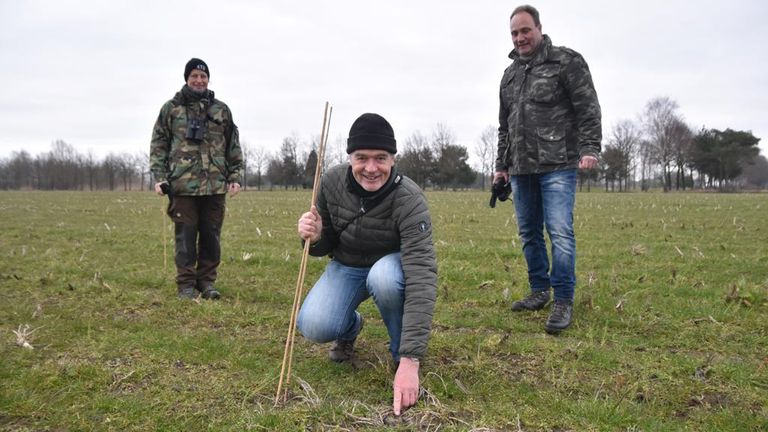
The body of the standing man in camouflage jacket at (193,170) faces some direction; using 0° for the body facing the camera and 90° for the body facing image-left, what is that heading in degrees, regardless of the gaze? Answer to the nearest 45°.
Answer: approximately 0°

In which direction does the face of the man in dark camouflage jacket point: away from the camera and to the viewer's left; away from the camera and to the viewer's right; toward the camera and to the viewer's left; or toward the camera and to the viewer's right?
toward the camera and to the viewer's left

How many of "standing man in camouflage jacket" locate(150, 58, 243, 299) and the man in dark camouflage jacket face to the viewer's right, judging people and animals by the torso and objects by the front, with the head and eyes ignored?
0

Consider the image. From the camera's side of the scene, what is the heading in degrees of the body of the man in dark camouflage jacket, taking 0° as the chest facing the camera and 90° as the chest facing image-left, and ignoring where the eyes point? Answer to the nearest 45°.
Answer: approximately 45°

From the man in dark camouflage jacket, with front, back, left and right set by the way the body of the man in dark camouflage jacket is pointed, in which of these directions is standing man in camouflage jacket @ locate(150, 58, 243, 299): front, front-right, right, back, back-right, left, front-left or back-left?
front-right

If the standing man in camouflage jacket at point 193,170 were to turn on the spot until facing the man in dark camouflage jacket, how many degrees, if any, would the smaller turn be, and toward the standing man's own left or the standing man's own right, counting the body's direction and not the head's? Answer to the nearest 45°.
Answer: approximately 45° to the standing man's own left
